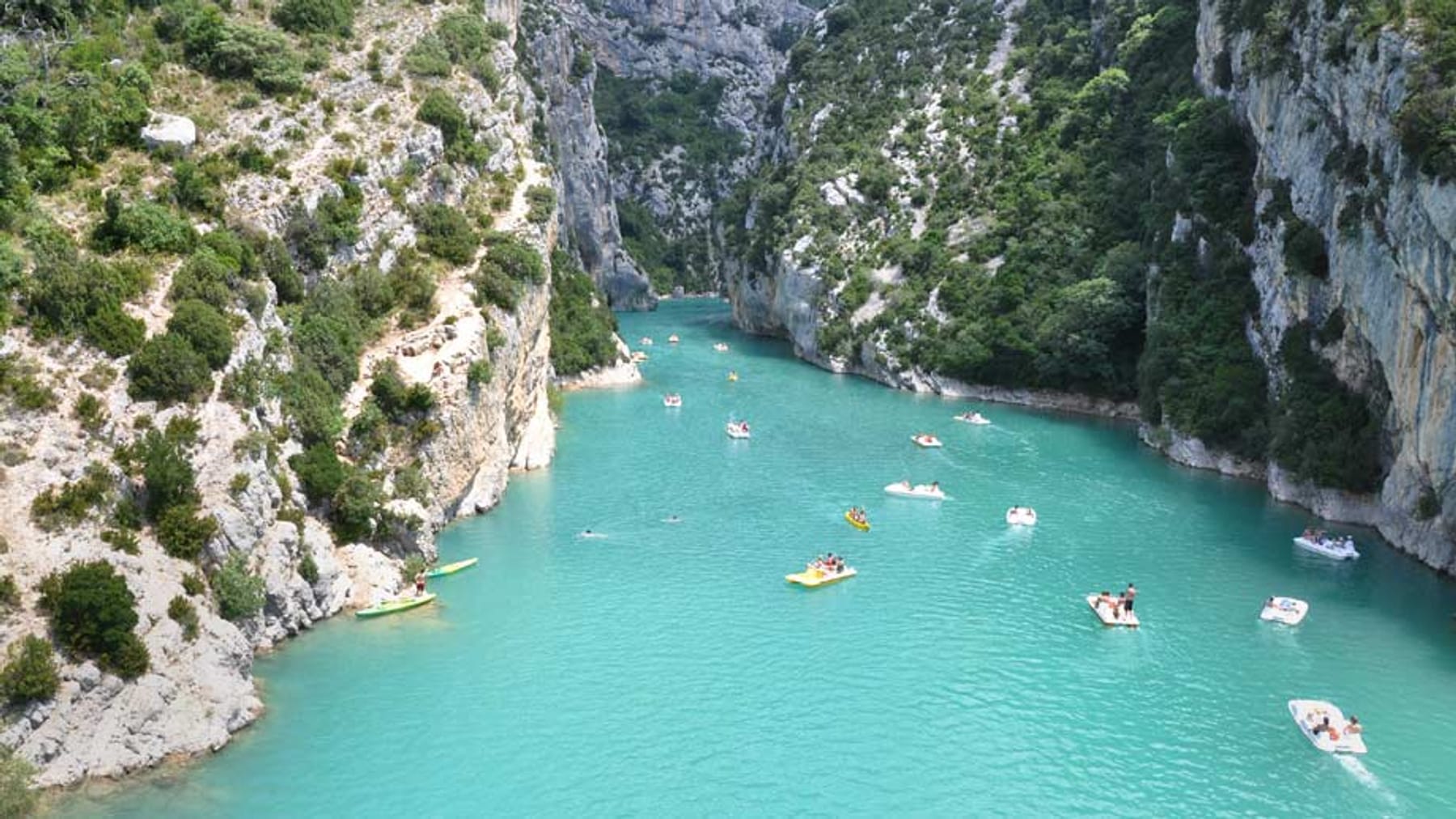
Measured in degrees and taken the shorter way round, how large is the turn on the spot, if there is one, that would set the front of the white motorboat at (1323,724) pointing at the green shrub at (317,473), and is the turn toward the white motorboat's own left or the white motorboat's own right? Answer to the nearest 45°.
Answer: approximately 45° to the white motorboat's own left

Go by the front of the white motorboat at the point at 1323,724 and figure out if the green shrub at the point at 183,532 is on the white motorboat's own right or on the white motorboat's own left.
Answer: on the white motorboat's own left

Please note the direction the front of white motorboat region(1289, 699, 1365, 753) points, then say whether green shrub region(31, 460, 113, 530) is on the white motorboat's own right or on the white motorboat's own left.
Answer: on the white motorboat's own left

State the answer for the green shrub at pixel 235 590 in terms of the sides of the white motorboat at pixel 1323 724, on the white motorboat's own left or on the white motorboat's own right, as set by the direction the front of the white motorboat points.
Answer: on the white motorboat's own left

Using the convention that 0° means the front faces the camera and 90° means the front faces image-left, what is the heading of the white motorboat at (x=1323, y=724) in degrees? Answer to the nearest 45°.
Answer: approximately 135°

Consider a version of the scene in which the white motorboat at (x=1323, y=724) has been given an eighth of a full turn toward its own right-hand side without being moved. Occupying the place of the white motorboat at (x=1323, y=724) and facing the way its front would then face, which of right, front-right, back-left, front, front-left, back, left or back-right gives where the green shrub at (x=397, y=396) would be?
left

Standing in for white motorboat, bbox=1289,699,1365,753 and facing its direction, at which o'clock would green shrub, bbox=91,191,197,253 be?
The green shrub is roughly at 10 o'clock from the white motorboat.

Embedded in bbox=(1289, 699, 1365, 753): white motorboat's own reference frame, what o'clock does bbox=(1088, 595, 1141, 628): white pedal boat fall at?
bbox=(1088, 595, 1141, 628): white pedal boat is roughly at 12 o'clock from bbox=(1289, 699, 1365, 753): white motorboat.

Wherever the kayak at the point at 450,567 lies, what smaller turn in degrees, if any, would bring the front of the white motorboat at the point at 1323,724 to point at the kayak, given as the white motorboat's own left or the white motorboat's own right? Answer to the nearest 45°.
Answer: approximately 45° to the white motorboat's own left

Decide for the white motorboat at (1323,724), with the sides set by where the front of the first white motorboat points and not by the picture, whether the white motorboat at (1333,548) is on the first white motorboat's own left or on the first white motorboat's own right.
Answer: on the first white motorboat's own right

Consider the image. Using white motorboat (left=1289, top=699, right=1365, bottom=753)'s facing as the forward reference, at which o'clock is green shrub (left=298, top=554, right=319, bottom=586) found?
The green shrub is roughly at 10 o'clock from the white motorboat.

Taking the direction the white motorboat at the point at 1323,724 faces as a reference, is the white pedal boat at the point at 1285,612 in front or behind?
in front
